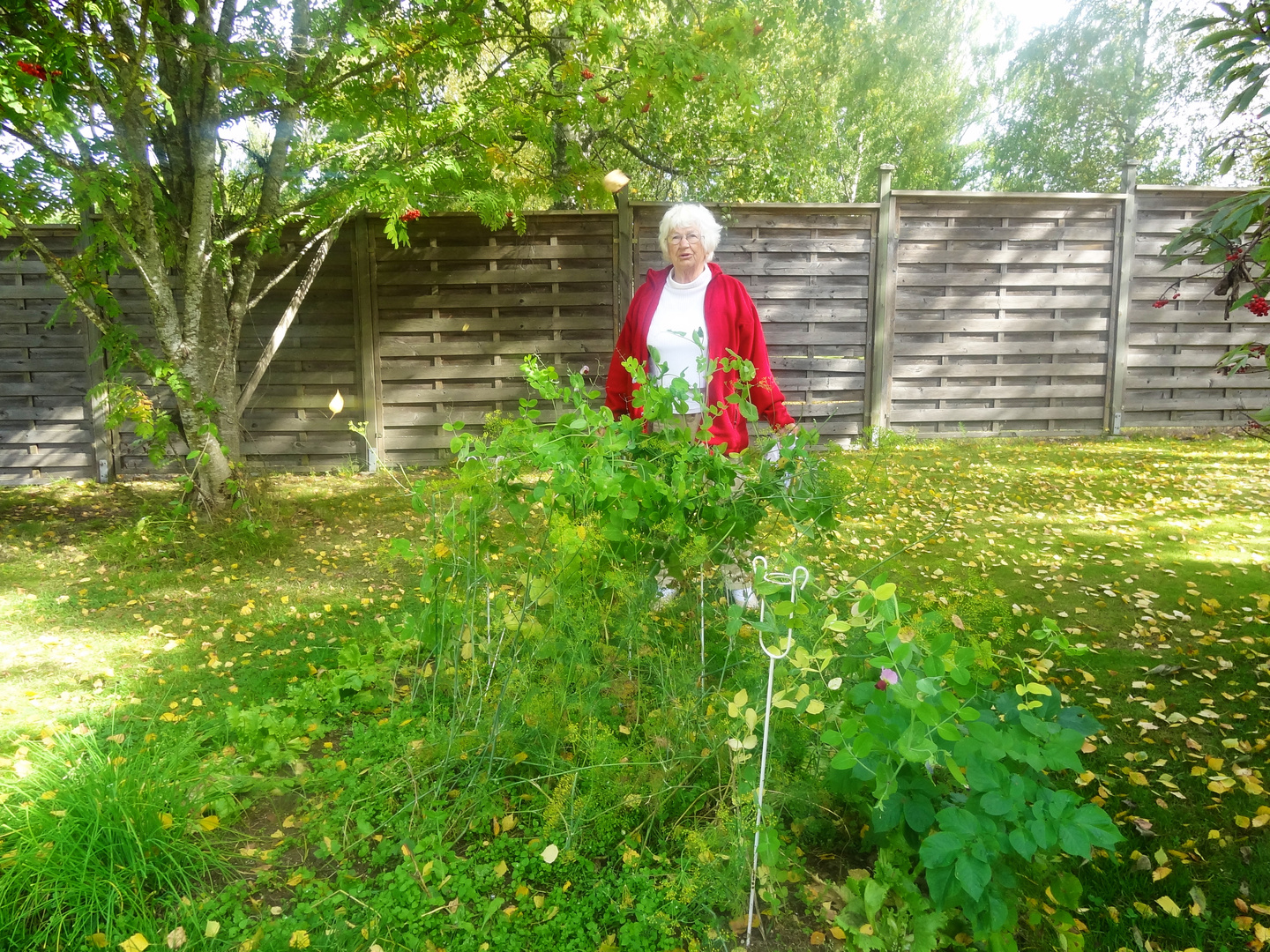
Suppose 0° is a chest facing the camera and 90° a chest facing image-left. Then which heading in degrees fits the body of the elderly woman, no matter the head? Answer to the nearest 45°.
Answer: approximately 0°

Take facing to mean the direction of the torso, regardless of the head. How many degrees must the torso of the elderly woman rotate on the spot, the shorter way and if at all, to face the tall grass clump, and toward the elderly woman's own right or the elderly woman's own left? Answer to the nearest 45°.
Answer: approximately 45° to the elderly woman's own right

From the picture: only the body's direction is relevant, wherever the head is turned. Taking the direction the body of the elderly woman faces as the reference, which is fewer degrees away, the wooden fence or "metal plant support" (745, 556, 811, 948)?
the metal plant support

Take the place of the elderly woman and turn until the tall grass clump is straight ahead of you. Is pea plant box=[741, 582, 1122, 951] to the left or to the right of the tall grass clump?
left

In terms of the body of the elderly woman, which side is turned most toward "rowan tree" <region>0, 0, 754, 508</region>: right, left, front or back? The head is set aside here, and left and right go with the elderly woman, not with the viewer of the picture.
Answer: right

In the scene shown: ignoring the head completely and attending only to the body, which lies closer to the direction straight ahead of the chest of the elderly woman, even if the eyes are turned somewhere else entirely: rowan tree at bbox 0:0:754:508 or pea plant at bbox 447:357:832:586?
the pea plant

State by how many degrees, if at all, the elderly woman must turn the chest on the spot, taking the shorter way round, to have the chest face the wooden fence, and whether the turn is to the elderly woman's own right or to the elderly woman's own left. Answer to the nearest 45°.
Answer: approximately 180°

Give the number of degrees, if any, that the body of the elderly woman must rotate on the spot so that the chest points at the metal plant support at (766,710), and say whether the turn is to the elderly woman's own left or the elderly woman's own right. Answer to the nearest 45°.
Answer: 0° — they already face it

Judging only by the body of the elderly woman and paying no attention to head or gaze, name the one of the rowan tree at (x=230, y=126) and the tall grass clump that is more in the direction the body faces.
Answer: the tall grass clump
